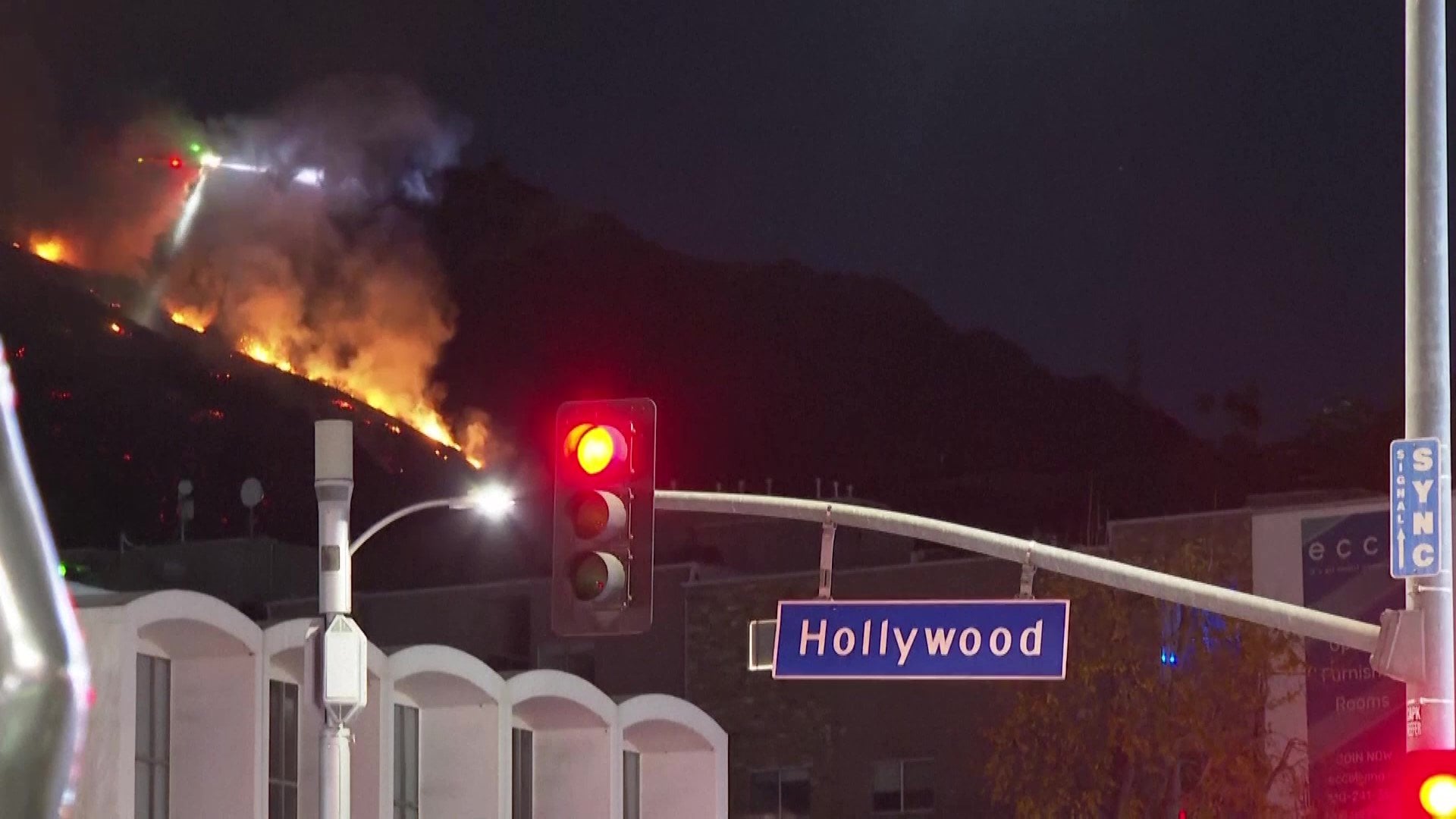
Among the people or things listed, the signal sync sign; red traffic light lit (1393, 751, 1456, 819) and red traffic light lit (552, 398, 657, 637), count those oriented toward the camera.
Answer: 3

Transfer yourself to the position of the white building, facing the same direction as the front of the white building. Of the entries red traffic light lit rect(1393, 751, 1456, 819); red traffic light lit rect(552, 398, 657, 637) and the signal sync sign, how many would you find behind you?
0

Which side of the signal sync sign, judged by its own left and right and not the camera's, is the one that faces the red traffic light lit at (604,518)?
right

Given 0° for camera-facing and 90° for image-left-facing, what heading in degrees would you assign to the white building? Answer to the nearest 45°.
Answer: approximately 315°

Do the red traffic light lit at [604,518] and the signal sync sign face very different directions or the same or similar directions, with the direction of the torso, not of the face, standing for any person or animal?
same or similar directions

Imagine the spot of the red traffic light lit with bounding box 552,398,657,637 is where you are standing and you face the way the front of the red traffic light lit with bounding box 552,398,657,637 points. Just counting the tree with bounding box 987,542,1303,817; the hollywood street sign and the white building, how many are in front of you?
0

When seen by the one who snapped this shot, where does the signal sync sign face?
facing the viewer

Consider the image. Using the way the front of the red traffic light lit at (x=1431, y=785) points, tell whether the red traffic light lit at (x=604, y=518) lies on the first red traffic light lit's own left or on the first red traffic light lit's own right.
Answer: on the first red traffic light lit's own right

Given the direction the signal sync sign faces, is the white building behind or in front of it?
behind

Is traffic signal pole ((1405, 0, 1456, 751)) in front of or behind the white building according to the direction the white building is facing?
in front

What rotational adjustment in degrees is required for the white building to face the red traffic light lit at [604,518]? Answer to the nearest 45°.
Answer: approximately 45° to its right

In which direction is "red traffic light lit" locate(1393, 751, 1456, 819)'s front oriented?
toward the camera

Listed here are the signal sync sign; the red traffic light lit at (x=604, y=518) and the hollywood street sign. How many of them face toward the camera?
3

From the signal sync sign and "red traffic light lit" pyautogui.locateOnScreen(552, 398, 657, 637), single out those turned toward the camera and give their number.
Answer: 2

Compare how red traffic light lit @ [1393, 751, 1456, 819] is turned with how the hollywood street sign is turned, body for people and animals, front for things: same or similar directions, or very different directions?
same or similar directions
